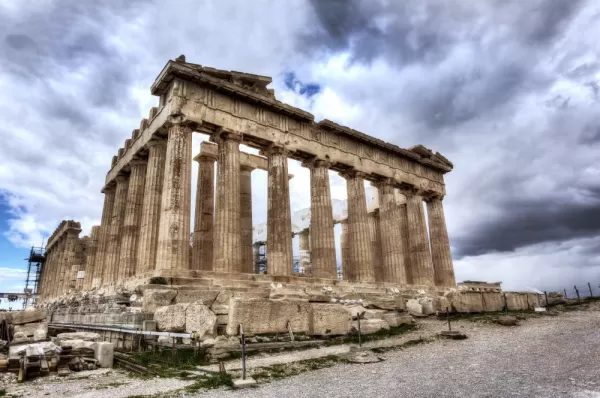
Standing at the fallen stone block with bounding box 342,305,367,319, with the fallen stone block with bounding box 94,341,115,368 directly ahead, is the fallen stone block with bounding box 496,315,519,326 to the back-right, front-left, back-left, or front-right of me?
back-left

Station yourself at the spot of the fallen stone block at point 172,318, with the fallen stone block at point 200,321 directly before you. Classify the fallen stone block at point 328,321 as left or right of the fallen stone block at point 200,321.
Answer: left

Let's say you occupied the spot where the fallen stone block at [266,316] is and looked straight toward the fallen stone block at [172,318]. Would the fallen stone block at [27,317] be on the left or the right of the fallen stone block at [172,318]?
right

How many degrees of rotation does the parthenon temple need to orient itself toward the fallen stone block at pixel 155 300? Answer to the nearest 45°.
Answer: approximately 45° to its right
